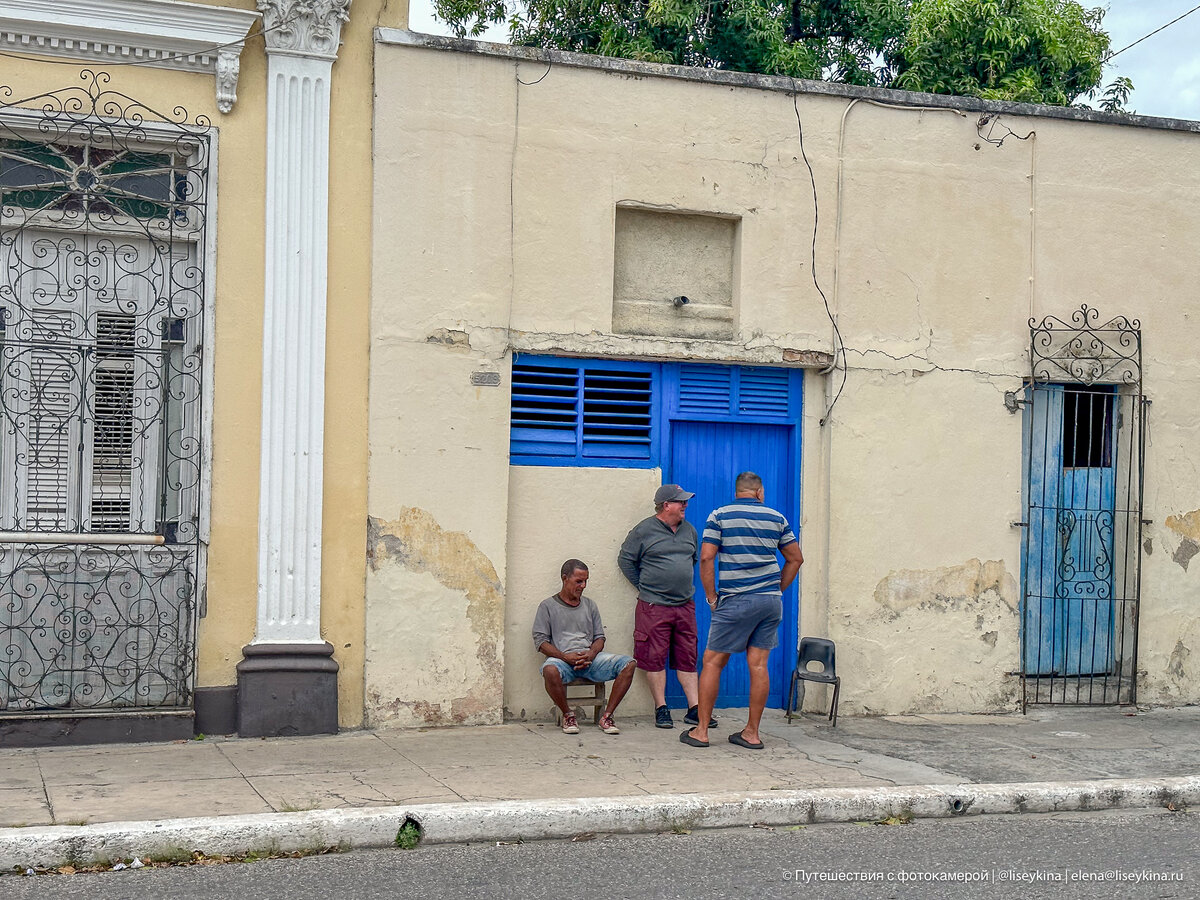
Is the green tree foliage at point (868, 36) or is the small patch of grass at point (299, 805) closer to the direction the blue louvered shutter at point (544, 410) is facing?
the small patch of grass

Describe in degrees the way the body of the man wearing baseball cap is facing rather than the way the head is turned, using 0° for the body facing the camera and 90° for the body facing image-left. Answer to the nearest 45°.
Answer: approximately 315°

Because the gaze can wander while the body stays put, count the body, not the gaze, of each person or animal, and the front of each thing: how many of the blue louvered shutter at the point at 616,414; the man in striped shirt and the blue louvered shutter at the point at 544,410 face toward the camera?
2

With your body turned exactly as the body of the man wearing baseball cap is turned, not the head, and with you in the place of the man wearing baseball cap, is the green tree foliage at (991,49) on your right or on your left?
on your left

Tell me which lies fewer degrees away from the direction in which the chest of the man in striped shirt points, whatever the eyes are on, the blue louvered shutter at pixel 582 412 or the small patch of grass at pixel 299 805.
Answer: the blue louvered shutter

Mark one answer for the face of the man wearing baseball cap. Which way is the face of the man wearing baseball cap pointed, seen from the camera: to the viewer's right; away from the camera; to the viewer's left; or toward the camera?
to the viewer's right
